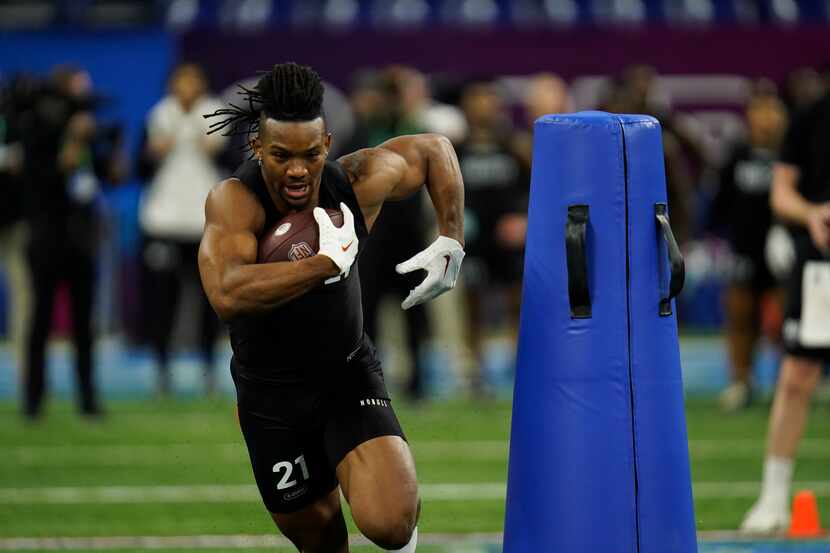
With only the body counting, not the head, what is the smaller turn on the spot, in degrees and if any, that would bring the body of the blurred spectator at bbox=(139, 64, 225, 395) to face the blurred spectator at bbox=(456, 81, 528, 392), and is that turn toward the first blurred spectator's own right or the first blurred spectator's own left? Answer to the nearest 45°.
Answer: approximately 90° to the first blurred spectator's own left

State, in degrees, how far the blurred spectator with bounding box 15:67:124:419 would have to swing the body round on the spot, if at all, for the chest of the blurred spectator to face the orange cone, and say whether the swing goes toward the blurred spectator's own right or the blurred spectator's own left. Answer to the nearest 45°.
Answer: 0° — they already face it

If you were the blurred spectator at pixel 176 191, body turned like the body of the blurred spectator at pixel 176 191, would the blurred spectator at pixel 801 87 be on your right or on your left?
on your left

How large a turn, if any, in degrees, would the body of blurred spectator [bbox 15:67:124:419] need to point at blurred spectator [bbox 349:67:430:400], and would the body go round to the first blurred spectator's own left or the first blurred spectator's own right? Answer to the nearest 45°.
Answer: approximately 45° to the first blurred spectator's own left

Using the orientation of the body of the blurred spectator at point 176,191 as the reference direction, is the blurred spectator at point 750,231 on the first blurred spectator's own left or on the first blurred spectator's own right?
on the first blurred spectator's own left

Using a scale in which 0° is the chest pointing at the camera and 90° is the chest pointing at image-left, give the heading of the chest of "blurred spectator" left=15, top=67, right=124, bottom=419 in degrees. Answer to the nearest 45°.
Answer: approximately 315°
